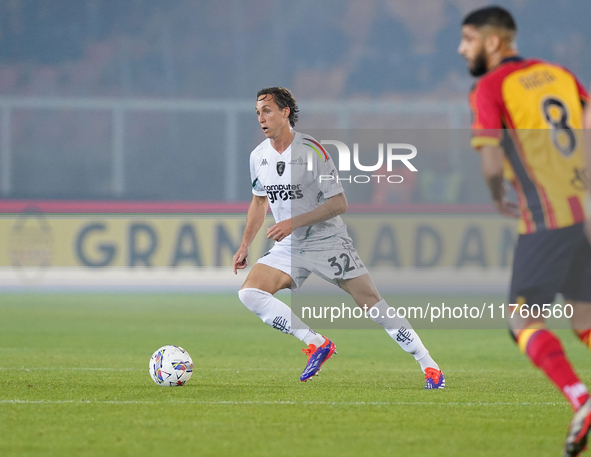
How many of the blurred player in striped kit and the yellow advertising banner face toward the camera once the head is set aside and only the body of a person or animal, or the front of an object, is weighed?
1

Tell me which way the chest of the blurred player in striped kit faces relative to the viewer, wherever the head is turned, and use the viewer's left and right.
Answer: facing away from the viewer and to the left of the viewer

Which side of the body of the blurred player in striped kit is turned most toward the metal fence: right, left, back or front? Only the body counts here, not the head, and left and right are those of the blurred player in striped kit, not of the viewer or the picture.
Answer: front

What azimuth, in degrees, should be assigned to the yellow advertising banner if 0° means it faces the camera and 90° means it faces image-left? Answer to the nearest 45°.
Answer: approximately 0°

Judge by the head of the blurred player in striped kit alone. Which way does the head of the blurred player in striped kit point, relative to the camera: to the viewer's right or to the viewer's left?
to the viewer's left

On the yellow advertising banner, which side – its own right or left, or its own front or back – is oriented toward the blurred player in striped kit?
front

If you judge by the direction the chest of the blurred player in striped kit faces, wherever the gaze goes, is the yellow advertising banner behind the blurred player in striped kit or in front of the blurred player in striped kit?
in front

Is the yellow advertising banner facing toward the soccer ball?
yes

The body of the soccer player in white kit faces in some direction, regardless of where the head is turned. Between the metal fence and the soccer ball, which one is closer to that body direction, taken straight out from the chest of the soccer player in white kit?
the soccer ball

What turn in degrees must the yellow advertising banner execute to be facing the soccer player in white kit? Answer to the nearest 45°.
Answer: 0° — it already faces them
